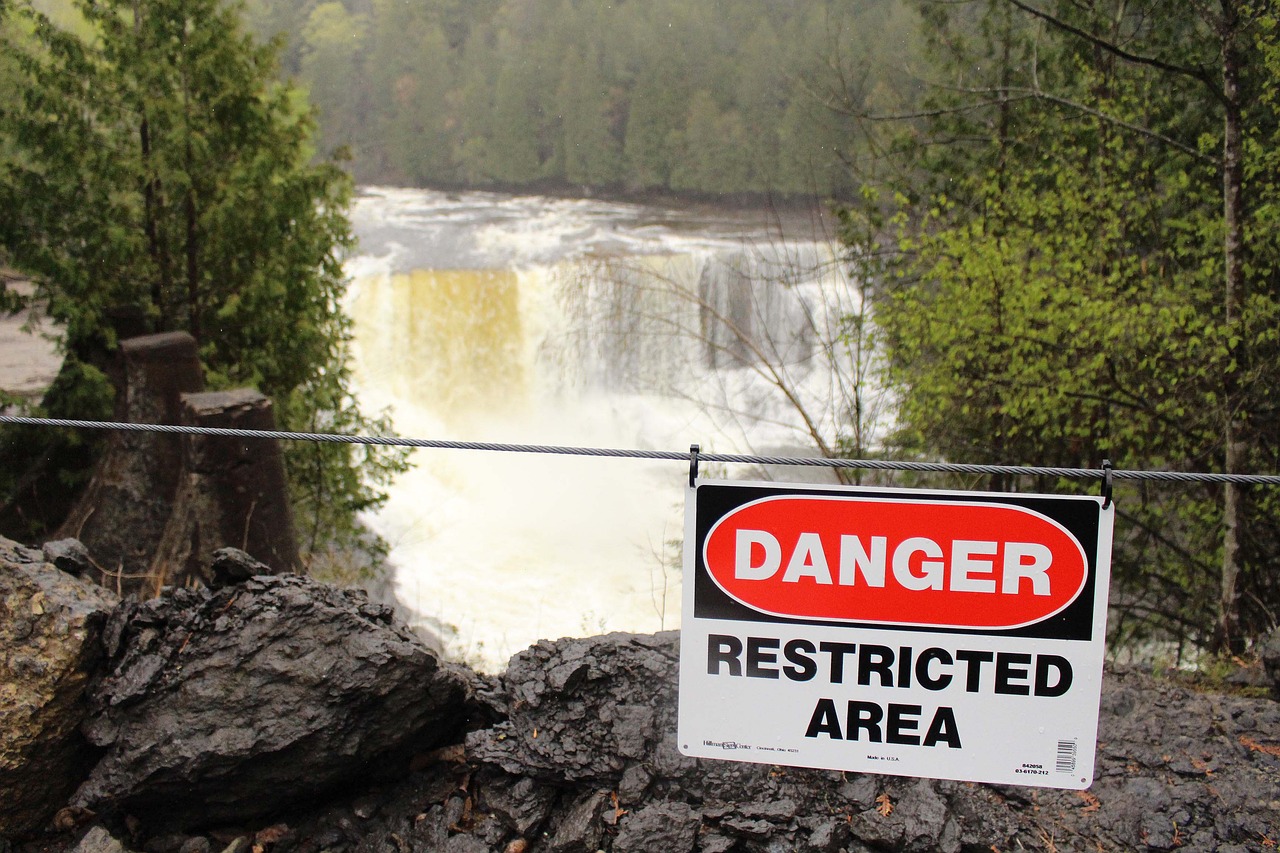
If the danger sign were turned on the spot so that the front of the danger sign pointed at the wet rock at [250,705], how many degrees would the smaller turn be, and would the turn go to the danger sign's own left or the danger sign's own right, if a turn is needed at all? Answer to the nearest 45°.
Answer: approximately 90° to the danger sign's own right

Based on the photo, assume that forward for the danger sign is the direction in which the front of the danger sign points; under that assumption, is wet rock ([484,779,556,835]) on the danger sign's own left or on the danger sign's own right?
on the danger sign's own right

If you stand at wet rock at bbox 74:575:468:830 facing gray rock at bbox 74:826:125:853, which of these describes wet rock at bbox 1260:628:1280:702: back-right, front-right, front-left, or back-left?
back-left

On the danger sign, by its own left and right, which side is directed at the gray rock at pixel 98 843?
right

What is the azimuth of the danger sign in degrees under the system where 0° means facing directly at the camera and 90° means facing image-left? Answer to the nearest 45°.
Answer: approximately 0°

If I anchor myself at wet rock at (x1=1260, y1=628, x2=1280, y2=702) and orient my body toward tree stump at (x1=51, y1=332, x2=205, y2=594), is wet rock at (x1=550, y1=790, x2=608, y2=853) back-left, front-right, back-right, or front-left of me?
front-left

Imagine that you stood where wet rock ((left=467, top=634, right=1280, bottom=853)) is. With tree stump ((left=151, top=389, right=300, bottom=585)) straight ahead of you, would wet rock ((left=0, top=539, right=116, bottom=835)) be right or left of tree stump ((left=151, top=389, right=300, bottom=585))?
left

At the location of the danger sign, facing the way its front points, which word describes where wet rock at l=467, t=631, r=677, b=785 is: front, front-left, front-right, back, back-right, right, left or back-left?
back-right

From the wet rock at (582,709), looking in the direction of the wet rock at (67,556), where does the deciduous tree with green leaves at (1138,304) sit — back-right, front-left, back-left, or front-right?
back-right
